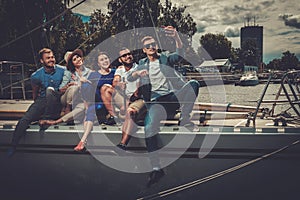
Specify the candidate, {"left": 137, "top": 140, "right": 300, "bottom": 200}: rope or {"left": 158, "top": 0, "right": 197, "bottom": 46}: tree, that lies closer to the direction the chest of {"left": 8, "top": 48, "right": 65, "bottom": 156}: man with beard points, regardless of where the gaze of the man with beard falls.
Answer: the rope

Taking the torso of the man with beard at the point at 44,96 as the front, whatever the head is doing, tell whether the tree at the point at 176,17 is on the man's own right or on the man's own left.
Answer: on the man's own left

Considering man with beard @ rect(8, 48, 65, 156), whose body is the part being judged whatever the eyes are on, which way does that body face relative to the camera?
toward the camera

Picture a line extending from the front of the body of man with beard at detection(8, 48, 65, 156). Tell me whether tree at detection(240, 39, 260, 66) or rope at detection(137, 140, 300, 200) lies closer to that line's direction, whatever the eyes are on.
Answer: the rope

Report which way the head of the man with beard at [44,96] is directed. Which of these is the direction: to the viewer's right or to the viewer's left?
to the viewer's right

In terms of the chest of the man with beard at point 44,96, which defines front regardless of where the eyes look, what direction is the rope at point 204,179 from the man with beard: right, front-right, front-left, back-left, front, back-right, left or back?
front-left

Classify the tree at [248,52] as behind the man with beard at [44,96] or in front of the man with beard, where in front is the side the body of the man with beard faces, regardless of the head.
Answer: behind
